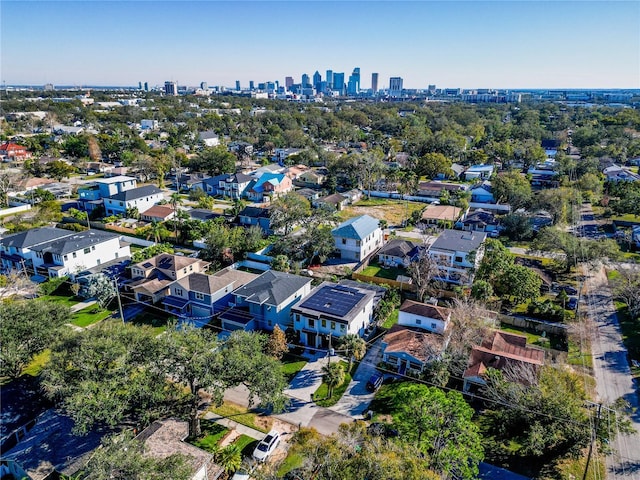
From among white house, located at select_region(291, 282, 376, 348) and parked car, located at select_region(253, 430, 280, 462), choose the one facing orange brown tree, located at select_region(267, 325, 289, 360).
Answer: the white house

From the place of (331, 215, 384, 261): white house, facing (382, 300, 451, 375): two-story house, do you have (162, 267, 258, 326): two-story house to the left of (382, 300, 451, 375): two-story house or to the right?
right

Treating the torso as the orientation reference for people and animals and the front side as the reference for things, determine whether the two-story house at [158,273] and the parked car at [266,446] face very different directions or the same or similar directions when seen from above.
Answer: same or similar directions

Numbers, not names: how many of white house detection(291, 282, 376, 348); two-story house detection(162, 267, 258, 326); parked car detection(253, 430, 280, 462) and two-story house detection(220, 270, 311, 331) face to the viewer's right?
0

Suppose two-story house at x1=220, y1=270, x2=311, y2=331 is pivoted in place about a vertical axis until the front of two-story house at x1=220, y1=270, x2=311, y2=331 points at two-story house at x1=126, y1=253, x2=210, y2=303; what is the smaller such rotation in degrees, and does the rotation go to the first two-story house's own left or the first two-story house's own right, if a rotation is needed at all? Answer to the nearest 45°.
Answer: approximately 90° to the first two-story house's own right

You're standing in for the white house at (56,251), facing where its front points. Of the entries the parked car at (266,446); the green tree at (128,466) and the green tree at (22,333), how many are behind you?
0

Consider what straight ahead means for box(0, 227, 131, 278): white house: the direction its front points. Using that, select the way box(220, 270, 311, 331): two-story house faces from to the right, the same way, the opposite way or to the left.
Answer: the same way

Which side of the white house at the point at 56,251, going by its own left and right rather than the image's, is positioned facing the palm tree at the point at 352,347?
left

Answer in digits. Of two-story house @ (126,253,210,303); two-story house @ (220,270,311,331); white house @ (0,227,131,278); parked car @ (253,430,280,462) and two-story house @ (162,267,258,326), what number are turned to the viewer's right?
0

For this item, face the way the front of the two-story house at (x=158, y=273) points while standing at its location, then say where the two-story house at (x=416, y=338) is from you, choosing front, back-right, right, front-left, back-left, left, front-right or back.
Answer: left

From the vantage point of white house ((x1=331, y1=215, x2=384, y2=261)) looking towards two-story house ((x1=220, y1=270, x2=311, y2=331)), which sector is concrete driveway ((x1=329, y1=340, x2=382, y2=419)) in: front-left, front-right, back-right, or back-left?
front-left

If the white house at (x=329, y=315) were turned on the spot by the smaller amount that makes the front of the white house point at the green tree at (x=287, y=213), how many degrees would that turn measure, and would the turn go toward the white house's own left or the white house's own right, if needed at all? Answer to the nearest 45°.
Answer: approximately 135° to the white house's own right

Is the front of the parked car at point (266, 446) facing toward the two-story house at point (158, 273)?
no

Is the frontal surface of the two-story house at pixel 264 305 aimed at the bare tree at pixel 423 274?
no

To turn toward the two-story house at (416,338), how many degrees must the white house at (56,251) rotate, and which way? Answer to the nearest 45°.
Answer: approximately 90° to its left

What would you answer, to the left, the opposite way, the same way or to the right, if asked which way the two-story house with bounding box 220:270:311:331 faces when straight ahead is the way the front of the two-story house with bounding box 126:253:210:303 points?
the same way

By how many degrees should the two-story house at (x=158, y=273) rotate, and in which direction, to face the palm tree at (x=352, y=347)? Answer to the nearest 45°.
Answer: approximately 90° to its left

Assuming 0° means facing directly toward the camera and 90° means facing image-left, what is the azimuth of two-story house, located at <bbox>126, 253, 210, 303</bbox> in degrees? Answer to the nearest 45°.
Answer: approximately 45°

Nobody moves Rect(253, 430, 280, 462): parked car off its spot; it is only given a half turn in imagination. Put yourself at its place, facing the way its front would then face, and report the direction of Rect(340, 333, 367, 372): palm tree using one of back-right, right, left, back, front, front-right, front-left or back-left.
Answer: front

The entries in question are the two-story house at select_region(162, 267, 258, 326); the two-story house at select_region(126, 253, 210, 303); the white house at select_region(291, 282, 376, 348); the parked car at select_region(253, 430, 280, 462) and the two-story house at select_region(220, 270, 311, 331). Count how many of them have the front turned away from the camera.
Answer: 0

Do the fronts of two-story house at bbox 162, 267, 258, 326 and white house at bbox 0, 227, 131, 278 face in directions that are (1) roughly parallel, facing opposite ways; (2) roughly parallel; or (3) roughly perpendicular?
roughly parallel

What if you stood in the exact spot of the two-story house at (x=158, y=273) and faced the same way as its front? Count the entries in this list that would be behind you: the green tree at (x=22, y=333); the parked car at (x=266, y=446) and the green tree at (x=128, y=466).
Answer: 0
